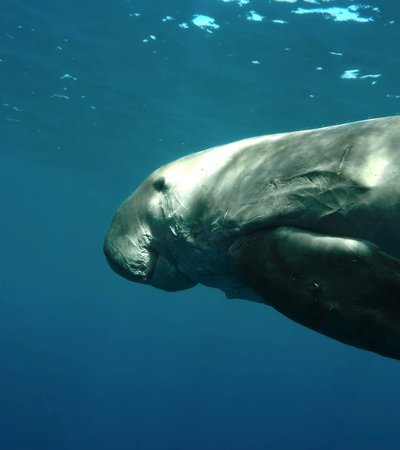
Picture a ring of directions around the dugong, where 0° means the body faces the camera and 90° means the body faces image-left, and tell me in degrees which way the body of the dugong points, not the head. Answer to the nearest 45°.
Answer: approximately 90°
